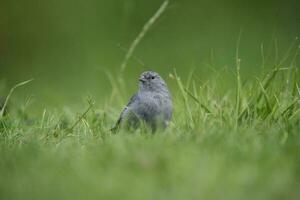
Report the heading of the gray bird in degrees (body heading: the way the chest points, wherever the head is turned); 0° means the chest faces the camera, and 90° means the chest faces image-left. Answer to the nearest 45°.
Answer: approximately 315°
